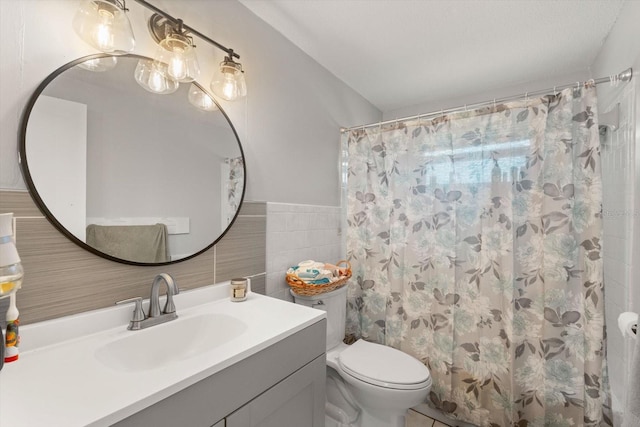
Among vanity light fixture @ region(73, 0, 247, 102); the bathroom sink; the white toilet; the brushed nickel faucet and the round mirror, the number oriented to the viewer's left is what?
0

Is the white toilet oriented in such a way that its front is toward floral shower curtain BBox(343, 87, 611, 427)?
no

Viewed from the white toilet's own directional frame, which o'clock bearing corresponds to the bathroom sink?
The bathroom sink is roughly at 3 o'clock from the white toilet.

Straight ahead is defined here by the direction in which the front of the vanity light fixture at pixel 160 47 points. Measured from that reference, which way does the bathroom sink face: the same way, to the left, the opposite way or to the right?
the same way

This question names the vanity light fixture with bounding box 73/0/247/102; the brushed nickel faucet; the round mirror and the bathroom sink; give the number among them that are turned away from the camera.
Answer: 0

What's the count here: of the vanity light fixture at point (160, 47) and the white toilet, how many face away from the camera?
0

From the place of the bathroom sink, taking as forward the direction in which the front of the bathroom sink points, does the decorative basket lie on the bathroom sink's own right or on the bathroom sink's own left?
on the bathroom sink's own left

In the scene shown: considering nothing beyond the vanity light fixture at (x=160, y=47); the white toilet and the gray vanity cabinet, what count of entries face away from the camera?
0

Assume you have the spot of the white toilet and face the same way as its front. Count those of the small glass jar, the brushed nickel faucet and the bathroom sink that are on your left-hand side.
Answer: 0

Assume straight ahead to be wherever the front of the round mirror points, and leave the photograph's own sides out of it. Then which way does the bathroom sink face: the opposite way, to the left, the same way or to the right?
the same way

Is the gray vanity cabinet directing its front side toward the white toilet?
no

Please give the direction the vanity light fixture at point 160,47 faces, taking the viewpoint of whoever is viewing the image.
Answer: facing the viewer and to the right of the viewer

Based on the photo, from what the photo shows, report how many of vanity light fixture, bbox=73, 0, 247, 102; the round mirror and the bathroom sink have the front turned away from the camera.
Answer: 0
